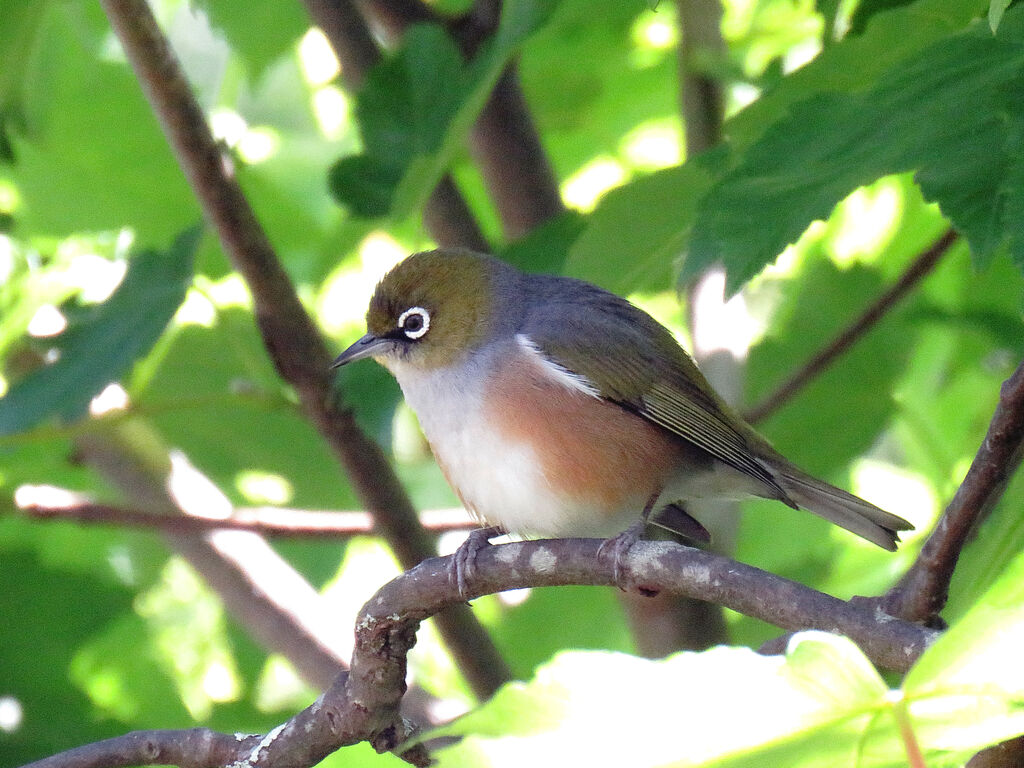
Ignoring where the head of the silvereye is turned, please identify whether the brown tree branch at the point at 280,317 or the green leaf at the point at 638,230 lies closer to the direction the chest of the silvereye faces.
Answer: the brown tree branch

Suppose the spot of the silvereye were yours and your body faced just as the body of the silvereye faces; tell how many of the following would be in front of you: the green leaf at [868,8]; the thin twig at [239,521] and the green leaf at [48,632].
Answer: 2

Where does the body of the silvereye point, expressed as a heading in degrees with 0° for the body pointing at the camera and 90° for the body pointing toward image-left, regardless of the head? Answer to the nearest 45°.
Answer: approximately 90°

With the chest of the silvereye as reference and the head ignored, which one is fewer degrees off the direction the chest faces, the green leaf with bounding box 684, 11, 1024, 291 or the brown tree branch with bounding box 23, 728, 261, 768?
the brown tree branch

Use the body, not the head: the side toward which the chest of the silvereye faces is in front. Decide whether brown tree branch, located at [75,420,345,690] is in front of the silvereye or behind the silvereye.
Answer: in front

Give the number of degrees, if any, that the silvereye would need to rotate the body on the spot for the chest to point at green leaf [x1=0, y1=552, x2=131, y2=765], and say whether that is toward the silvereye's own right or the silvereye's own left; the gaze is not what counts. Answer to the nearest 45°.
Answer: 0° — it already faces it

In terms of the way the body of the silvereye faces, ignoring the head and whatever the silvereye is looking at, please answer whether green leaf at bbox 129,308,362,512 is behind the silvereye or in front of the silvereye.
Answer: in front

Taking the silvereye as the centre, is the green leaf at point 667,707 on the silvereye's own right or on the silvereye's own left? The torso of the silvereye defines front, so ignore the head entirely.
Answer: on the silvereye's own left

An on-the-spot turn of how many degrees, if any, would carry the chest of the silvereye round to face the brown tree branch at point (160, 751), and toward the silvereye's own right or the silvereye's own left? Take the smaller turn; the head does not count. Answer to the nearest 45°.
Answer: approximately 45° to the silvereye's own left
